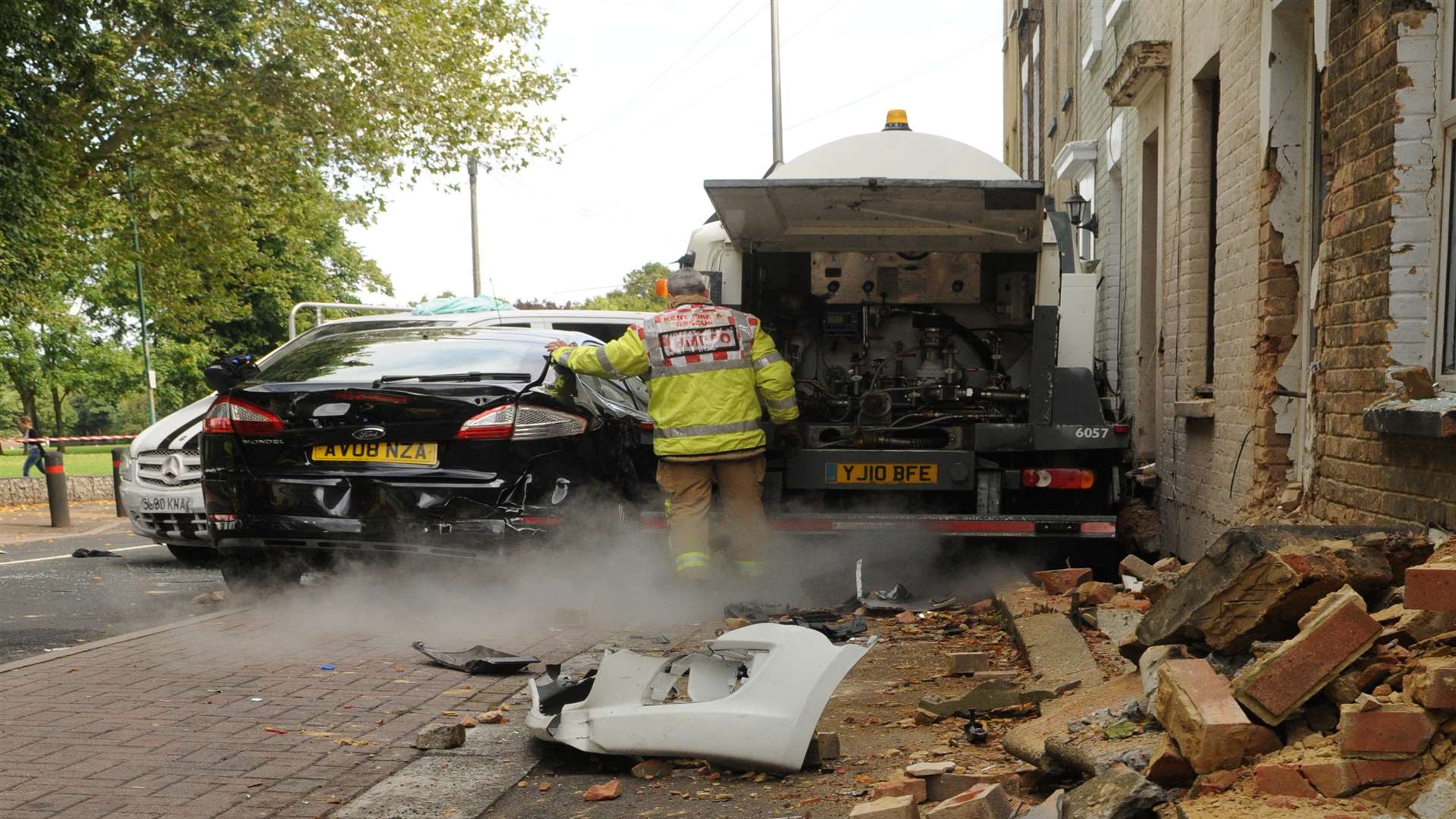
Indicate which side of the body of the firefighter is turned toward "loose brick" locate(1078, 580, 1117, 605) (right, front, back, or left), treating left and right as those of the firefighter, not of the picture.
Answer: right

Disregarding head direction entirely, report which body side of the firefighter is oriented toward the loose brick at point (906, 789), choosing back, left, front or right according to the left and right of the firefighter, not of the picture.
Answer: back

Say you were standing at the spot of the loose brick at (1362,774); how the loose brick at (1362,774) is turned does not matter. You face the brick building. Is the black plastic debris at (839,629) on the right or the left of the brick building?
left

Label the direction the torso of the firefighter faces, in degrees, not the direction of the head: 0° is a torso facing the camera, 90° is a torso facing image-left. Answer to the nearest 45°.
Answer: approximately 180°

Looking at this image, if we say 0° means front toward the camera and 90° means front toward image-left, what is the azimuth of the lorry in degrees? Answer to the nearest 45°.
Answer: approximately 180°

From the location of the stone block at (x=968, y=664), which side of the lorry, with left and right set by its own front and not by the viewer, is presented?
back

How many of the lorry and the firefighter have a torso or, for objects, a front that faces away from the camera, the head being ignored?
2

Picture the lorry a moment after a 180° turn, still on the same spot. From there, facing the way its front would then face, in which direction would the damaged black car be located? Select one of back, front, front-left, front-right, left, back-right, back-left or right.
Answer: front-right

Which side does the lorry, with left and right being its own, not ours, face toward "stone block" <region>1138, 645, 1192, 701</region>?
back

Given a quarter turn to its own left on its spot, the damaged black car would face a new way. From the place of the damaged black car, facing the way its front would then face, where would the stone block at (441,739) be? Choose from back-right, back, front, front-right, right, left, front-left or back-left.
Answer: back-left

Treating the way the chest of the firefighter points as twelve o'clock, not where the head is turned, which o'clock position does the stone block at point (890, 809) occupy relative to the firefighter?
The stone block is roughly at 6 o'clock from the firefighter.

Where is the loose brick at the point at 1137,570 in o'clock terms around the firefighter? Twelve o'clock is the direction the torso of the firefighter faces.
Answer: The loose brick is roughly at 3 o'clock from the firefighter.
